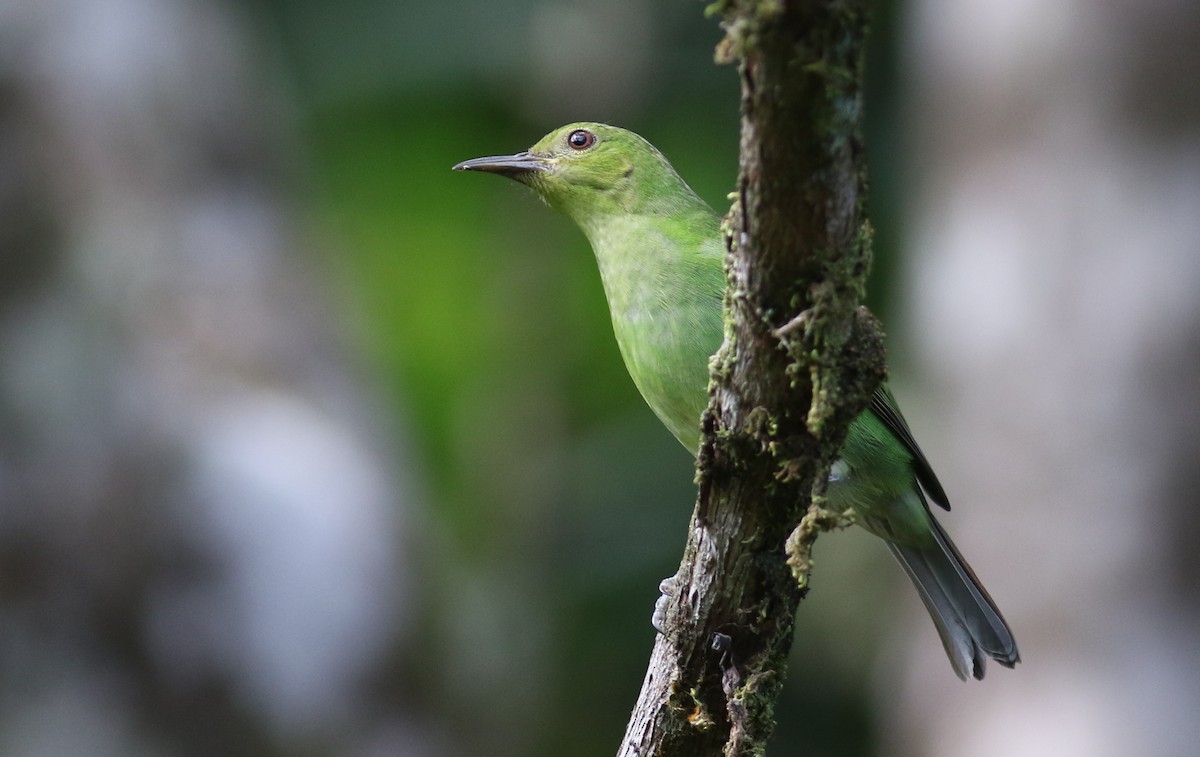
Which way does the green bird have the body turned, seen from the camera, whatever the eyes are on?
to the viewer's left
